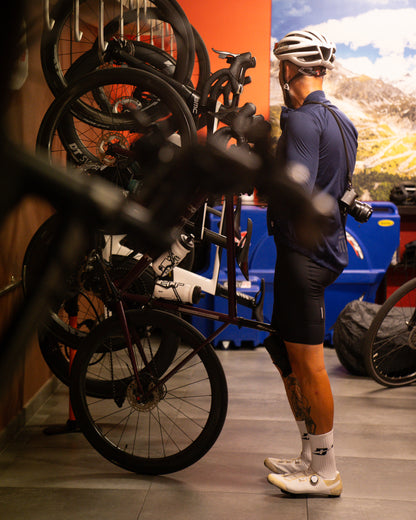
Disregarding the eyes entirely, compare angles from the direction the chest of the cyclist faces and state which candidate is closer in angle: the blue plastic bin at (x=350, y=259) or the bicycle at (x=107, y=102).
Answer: the bicycle

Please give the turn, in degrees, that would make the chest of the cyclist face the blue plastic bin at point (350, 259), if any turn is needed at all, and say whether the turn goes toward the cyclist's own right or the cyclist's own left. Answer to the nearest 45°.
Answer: approximately 90° to the cyclist's own right

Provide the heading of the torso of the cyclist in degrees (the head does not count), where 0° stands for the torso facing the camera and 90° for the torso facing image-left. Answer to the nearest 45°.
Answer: approximately 90°

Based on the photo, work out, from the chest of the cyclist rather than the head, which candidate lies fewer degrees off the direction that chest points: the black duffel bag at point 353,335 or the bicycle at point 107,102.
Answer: the bicycle

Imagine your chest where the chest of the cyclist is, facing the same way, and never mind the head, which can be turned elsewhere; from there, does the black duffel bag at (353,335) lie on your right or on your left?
on your right

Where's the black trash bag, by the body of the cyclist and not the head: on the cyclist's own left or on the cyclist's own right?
on the cyclist's own right
